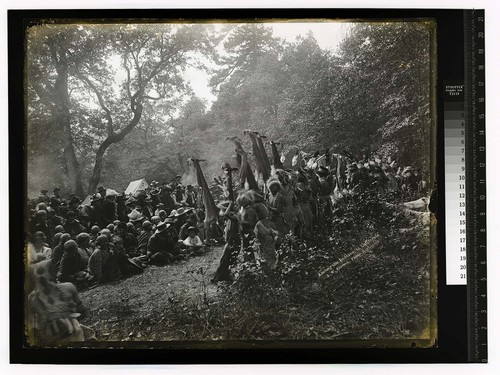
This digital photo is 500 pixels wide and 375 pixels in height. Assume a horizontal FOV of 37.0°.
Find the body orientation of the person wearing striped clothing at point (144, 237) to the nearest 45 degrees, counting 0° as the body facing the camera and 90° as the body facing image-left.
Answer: approximately 270°
